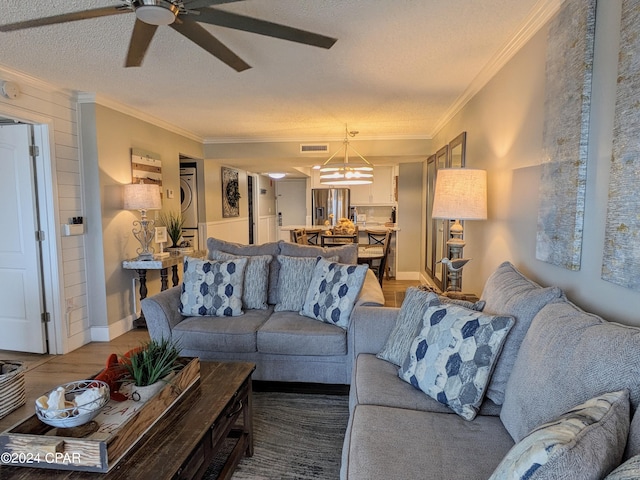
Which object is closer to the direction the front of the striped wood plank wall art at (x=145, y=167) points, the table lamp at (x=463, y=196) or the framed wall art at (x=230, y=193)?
the table lamp

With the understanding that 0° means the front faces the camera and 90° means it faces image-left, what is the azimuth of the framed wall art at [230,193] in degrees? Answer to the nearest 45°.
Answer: approximately 315°

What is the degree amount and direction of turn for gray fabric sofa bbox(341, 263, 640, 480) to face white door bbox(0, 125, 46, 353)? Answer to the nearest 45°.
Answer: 0° — it already faces it

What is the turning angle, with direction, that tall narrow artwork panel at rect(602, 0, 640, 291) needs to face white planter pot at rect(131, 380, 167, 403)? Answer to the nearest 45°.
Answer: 0° — it already faces it

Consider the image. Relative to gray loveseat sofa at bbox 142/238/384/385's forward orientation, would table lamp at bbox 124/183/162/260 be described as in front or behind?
behind

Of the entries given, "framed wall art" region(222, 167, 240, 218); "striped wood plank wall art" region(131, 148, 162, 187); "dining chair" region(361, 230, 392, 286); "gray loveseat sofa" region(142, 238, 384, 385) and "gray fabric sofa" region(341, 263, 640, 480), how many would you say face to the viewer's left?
2

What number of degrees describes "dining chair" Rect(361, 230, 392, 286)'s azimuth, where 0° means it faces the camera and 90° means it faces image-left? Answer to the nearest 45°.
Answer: approximately 90°

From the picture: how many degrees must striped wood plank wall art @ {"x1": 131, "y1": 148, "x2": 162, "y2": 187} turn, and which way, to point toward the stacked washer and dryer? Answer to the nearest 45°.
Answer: approximately 90° to its left

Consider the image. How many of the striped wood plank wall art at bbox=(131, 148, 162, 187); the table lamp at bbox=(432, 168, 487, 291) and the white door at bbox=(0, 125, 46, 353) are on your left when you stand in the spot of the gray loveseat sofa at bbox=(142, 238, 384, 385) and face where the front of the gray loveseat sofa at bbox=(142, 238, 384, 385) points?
1

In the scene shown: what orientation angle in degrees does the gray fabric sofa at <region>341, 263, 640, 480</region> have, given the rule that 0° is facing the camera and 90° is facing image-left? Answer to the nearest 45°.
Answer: approximately 90°
